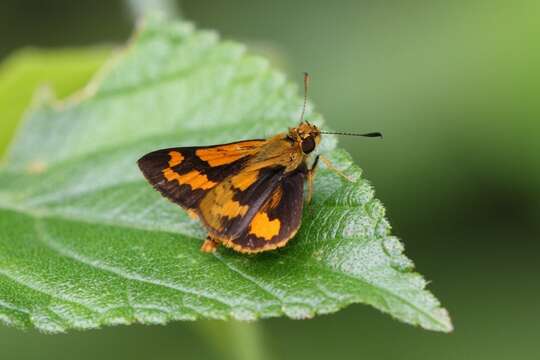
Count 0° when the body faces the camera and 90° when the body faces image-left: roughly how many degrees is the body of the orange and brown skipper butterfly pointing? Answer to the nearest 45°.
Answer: approximately 225°

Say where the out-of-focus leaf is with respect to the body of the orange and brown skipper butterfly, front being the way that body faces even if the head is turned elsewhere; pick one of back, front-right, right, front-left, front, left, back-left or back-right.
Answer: left
